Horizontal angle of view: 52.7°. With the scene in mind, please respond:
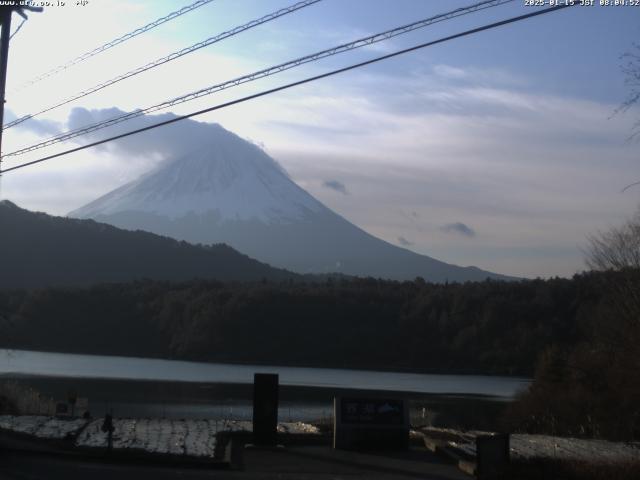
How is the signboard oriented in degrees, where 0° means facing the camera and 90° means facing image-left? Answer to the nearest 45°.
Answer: approximately 0°

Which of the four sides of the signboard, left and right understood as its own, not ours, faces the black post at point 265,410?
right
